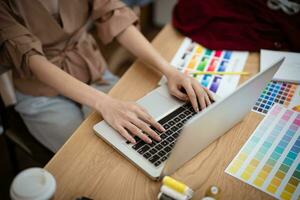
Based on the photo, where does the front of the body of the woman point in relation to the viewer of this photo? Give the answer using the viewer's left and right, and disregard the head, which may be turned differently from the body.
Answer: facing the viewer and to the right of the viewer

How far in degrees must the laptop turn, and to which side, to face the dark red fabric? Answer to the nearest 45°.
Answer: approximately 45° to its right

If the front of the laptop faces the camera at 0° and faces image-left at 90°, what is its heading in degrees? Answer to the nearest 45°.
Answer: approximately 135°

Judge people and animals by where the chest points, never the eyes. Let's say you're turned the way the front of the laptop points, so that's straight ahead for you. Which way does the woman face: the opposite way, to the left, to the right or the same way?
the opposite way

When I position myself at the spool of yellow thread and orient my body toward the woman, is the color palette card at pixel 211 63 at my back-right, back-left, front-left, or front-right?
front-right

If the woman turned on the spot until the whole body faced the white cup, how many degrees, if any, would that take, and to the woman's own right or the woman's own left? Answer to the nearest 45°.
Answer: approximately 45° to the woman's own right

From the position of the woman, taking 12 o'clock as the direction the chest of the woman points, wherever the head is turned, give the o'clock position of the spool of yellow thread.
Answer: The spool of yellow thread is roughly at 1 o'clock from the woman.
